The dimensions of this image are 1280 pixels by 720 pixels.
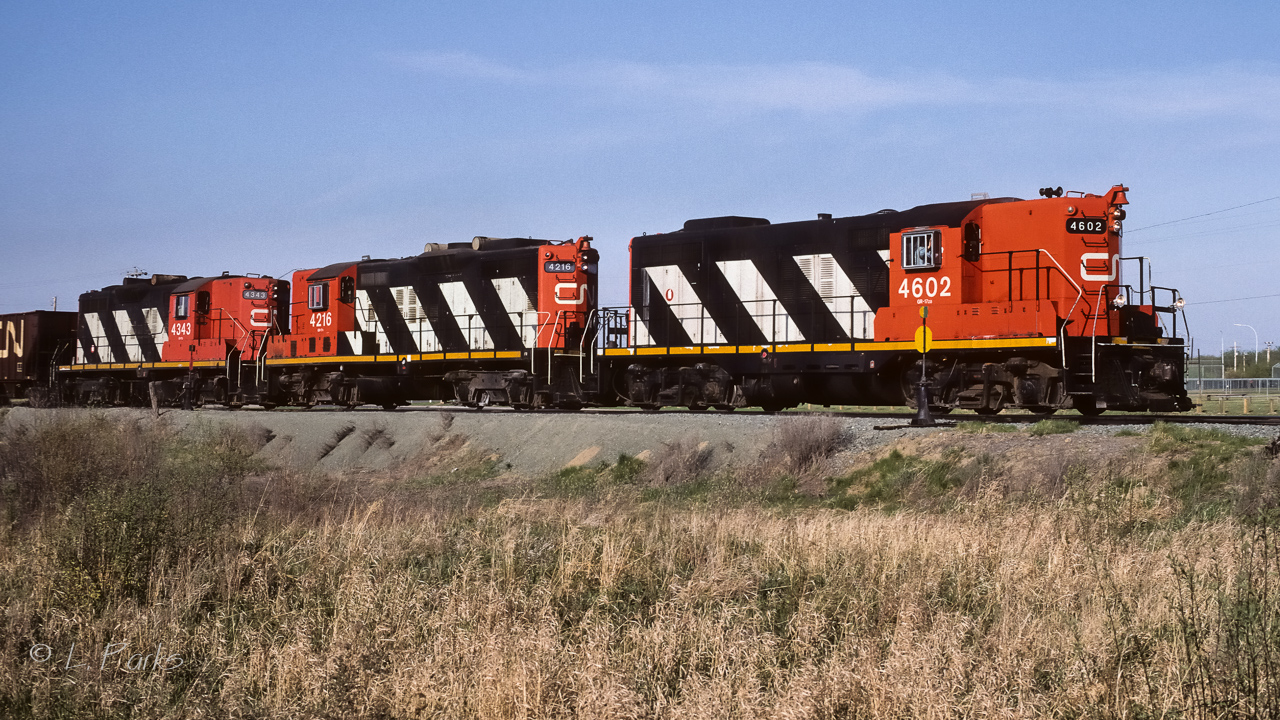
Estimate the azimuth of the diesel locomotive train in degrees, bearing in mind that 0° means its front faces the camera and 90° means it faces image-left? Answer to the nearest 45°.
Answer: approximately 315°

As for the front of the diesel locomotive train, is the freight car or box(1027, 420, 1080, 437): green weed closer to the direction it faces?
the green weed

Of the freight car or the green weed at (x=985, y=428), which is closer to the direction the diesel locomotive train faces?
the green weed

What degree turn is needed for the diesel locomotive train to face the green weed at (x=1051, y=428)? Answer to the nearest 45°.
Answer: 0° — it already faces it

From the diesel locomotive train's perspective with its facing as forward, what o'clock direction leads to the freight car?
The freight car is roughly at 6 o'clock from the diesel locomotive train.

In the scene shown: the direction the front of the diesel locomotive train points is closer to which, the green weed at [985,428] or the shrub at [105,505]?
the green weed

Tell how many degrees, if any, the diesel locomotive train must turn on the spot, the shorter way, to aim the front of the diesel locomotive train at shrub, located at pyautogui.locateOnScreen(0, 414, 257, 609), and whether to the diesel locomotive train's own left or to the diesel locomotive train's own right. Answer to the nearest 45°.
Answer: approximately 90° to the diesel locomotive train's own right

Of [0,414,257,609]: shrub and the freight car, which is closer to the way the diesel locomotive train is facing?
the shrub
